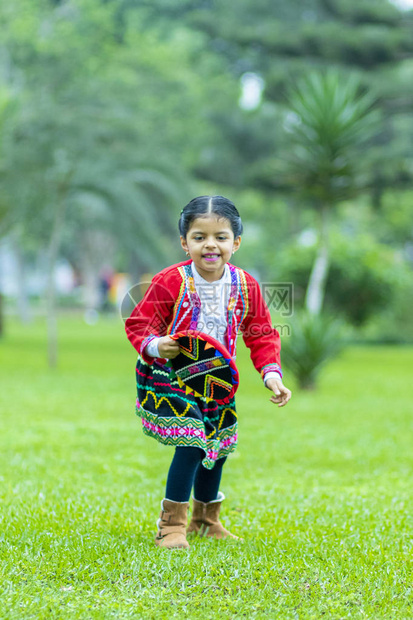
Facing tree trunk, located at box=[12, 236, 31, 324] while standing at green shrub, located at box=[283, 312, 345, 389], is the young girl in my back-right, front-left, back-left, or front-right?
back-left

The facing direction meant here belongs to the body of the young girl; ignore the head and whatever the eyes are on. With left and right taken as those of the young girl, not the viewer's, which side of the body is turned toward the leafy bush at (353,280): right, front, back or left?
back

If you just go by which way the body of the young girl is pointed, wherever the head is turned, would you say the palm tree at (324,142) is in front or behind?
behind

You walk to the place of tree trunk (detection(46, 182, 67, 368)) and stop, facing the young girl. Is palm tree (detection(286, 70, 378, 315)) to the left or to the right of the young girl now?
left

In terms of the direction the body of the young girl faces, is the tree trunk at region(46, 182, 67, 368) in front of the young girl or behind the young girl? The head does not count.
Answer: behind

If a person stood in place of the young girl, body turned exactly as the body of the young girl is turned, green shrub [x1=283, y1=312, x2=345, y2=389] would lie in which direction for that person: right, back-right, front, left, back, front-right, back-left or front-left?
back

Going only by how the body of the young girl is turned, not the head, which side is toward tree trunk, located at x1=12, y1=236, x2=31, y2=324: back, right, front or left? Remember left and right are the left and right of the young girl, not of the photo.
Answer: back

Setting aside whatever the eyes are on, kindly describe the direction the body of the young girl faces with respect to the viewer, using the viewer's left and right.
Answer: facing the viewer
